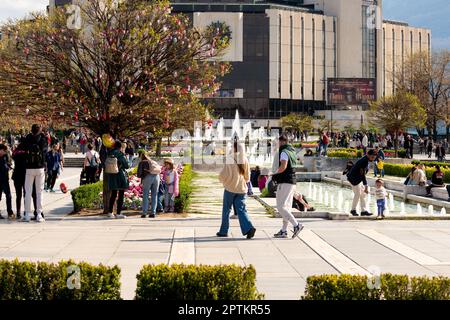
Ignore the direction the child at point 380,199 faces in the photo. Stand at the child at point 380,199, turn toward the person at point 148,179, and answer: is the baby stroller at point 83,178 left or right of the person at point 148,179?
right

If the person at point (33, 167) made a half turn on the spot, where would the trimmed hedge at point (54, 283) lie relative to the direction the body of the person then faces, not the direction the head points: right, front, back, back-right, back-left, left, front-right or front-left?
front

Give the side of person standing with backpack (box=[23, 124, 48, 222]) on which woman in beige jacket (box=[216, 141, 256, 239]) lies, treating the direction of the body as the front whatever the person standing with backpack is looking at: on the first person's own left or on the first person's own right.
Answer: on the first person's own right

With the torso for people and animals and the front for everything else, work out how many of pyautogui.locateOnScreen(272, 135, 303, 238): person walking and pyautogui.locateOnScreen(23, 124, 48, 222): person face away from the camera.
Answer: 1

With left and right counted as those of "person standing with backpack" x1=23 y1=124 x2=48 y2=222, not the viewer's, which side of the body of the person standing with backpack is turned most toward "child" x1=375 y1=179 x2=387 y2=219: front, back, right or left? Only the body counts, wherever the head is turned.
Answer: right

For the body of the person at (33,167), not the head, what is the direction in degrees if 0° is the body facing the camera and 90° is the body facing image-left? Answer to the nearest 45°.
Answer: approximately 180°

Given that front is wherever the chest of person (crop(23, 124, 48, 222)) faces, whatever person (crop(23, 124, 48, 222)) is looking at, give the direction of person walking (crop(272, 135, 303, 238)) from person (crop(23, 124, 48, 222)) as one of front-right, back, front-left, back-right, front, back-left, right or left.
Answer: back-right

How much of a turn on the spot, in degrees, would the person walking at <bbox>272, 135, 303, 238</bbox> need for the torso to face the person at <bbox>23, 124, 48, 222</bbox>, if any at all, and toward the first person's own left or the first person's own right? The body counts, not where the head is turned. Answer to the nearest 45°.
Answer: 0° — they already face them

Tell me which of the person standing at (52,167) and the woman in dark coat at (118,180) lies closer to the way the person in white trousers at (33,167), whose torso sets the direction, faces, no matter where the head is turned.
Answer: the person standing

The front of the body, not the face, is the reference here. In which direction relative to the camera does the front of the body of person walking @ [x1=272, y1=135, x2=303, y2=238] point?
to the viewer's left

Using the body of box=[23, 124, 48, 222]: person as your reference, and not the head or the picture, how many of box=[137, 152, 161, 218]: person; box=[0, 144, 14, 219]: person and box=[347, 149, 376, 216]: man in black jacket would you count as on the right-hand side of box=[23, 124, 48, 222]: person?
2
